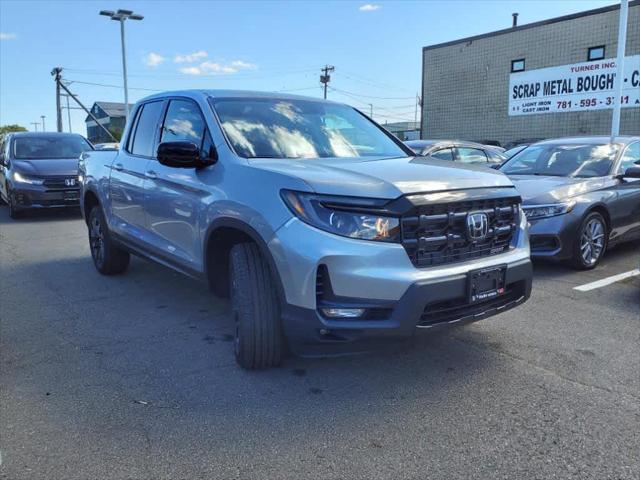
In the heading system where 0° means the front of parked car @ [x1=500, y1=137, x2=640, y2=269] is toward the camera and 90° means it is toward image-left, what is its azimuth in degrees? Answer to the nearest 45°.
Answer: approximately 45°

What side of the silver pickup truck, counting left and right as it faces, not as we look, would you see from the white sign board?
left

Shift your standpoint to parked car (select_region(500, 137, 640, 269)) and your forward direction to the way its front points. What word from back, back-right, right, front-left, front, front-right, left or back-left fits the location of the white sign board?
back-right

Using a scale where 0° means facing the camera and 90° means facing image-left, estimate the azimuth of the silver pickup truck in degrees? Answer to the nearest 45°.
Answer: approximately 315°

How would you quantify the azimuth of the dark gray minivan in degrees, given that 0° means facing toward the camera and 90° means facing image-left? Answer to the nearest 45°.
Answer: approximately 315°

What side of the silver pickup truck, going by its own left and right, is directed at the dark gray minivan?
back

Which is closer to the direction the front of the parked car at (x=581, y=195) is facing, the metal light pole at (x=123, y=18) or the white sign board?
the metal light pole

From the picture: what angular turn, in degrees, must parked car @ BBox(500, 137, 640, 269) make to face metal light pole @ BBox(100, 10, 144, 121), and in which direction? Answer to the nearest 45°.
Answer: approximately 90° to its right

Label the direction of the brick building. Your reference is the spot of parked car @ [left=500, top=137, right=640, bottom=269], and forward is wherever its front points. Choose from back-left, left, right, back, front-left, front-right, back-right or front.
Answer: back-right

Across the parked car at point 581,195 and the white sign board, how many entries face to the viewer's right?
0

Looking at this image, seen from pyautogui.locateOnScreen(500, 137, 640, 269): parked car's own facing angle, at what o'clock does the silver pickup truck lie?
The silver pickup truck is roughly at 11 o'clock from the parked car.

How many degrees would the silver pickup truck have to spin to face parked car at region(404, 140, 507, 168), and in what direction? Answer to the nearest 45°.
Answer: approximately 135° to its left

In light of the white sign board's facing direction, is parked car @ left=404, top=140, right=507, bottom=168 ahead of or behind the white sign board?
ahead

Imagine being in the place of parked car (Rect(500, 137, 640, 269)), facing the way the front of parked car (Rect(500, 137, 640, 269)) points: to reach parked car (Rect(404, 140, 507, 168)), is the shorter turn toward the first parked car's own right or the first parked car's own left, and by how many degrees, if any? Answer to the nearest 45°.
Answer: approximately 90° to the first parked car's own right
